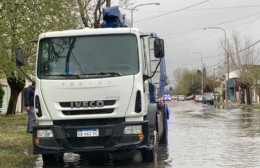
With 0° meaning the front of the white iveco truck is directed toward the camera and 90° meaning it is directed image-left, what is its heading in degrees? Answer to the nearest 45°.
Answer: approximately 0°
